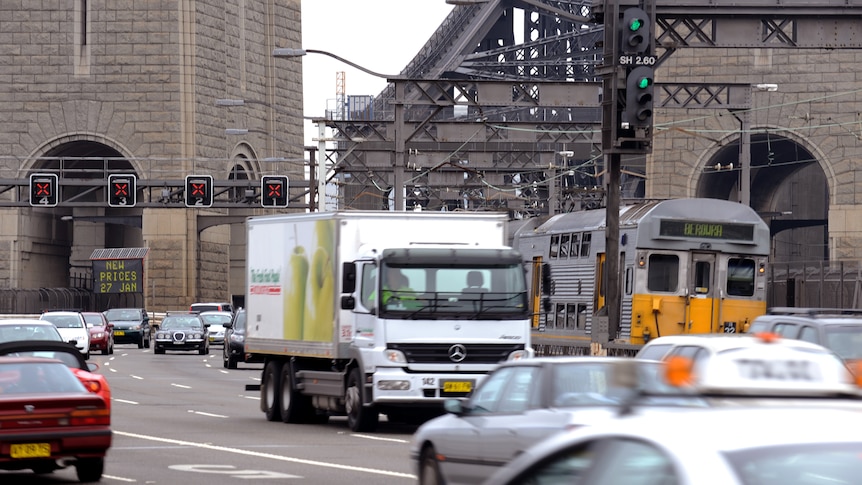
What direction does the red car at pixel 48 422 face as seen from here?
away from the camera

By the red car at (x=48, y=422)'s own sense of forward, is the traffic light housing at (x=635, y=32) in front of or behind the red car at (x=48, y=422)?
in front

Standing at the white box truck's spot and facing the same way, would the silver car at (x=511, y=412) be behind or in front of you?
in front

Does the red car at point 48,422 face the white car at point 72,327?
yes

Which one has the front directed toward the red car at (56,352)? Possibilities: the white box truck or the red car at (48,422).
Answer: the red car at (48,422)

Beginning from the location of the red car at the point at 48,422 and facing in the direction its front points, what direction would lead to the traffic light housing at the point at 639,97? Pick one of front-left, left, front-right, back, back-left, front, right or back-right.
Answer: front-right

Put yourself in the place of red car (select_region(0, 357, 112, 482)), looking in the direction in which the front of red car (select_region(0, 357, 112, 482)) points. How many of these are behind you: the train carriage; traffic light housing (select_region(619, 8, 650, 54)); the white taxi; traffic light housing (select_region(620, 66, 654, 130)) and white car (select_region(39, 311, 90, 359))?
1

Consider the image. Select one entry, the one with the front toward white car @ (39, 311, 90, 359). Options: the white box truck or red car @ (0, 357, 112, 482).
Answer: the red car

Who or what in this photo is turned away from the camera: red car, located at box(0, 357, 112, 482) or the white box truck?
the red car

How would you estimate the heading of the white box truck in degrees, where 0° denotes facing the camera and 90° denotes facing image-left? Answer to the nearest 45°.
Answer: approximately 315°

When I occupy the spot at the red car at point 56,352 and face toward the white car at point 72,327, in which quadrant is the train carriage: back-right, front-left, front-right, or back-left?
front-right

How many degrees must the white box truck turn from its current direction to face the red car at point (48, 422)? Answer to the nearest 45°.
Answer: approximately 90° to its right

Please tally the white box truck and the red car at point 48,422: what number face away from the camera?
1
